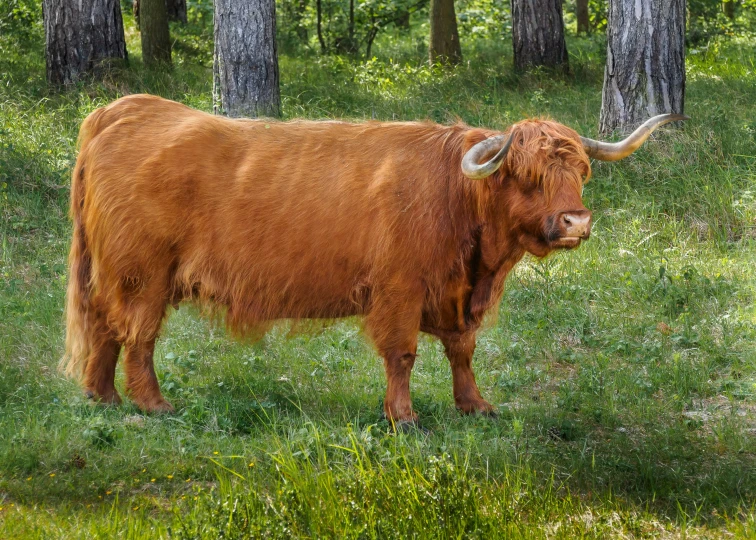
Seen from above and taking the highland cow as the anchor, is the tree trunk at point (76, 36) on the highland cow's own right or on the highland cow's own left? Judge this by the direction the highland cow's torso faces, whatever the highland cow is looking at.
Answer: on the highland cow's own left

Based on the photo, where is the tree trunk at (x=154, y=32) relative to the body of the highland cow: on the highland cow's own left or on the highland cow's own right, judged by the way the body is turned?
on the highland cow's own left

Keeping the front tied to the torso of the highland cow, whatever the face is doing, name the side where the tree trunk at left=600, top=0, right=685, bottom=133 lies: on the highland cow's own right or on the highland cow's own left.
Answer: on the highland cow's own left

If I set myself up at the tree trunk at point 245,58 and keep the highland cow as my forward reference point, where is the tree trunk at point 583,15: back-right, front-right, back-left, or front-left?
back-left

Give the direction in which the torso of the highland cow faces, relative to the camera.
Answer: to the viewer's right

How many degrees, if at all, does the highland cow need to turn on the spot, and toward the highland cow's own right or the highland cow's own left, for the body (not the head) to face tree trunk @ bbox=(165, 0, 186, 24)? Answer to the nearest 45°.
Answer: approximately 90° to the highland cow's own left

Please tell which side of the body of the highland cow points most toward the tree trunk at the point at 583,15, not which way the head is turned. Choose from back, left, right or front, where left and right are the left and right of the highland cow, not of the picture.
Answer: left

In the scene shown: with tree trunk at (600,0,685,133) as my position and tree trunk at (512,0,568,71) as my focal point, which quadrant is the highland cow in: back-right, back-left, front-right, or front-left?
back-left
